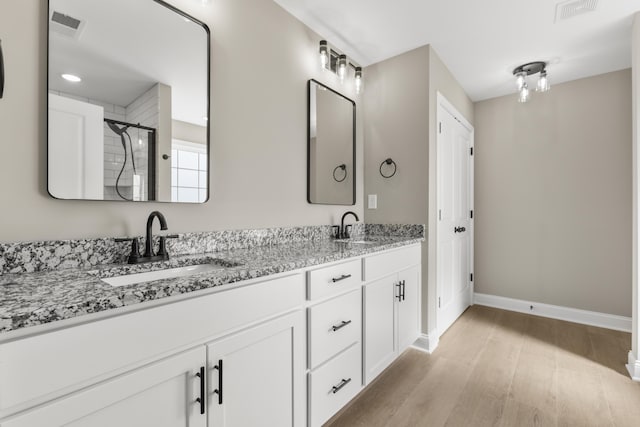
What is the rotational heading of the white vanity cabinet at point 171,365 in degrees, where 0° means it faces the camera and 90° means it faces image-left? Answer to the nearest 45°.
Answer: approximately 315°

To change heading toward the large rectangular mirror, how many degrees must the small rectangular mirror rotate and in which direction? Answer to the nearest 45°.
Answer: approximately 90° to its right

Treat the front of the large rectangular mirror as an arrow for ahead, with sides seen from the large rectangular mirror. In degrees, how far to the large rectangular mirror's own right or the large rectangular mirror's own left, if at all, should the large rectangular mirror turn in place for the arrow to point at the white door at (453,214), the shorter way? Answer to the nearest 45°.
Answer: approximately 45° to the large rectangular mirror's own left

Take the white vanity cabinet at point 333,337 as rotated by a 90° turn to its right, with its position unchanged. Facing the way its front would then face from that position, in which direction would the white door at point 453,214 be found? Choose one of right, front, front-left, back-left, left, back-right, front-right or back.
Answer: back

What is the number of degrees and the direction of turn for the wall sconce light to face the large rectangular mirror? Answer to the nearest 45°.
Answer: approximately 90° to its right

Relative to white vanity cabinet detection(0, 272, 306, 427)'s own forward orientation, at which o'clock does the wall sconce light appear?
The wall sconce light is roughly at 9 o'clock from the white vanity cabinet.
